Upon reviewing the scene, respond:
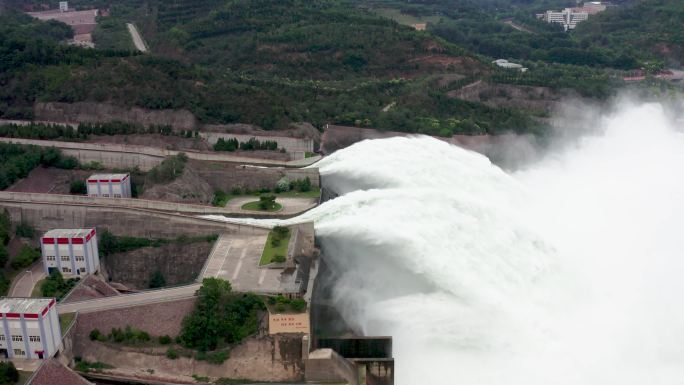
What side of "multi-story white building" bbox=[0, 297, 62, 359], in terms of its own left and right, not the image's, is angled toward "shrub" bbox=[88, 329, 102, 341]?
left

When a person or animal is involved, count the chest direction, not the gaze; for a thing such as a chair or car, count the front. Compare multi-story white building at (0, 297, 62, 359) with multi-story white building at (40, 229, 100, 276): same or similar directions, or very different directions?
same or similar directions

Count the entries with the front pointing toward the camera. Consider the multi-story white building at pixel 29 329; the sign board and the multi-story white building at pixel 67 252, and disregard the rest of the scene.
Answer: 3

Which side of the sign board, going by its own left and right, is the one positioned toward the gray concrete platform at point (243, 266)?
back

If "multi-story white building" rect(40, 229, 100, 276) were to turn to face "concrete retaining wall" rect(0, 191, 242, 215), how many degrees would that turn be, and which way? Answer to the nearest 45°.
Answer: approximately 180°

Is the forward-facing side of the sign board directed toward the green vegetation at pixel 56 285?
no

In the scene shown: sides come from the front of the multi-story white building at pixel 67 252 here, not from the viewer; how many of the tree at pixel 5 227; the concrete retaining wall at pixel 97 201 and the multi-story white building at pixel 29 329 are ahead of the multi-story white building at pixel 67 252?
1

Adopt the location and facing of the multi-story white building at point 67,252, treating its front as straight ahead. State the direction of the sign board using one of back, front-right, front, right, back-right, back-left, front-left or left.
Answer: front-left

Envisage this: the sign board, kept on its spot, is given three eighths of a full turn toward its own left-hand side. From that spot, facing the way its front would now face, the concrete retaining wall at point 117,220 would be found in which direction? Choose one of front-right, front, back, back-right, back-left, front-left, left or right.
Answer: left

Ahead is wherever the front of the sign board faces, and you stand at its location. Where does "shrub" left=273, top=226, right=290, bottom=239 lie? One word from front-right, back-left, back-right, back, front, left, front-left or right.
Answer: back

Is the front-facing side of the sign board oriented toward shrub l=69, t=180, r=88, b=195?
no

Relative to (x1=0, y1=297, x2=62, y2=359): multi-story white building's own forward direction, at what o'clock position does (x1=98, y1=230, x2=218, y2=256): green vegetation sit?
The green vegetation is roughly at 7 o'clock from the multi-story white building.

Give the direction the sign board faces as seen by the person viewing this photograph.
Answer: facing the viewer

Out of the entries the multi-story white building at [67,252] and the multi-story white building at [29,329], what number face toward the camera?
2

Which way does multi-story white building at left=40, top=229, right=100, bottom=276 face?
toward the camera

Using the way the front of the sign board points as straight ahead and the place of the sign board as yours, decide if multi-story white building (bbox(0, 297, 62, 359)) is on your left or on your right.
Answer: on your right

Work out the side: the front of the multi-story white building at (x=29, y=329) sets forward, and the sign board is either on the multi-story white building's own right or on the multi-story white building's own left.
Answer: on the multi-story white building's own left

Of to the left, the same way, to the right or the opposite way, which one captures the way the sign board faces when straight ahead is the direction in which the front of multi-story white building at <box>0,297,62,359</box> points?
the same way

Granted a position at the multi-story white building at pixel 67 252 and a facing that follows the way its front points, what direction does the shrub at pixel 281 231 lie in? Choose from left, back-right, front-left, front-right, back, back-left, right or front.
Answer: left

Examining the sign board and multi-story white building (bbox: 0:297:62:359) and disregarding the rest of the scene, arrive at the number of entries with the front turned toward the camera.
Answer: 2

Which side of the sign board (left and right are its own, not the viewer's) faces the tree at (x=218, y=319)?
right

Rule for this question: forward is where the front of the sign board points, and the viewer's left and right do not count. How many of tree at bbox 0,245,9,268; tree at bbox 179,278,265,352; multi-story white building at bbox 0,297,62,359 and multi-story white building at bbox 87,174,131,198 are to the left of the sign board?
0
